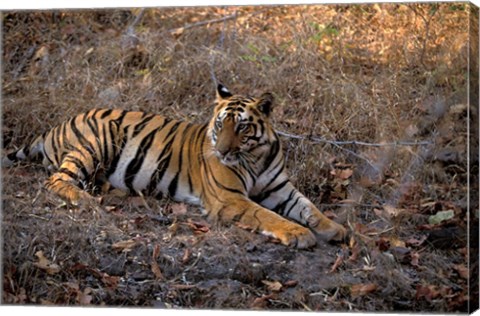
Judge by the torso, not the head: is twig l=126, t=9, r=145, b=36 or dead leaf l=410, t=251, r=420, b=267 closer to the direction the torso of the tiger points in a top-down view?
the dead leaf

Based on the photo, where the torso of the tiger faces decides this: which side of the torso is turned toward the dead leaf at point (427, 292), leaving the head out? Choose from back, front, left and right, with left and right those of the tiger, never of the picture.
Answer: front

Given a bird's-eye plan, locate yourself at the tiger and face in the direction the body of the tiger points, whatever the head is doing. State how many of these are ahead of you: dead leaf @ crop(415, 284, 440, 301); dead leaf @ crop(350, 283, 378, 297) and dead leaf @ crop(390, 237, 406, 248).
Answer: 3

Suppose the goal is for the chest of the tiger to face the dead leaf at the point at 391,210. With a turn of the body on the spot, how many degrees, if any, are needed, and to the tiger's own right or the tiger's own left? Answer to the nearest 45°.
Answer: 0° — it already faces it

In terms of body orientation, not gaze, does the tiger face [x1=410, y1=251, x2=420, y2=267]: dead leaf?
yes

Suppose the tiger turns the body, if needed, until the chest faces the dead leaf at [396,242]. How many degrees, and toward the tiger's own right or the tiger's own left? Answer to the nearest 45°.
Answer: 0° — it already faces it

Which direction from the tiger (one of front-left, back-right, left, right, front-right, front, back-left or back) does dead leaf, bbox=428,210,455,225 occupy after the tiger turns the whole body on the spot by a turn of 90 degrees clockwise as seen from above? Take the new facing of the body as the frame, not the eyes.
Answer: left

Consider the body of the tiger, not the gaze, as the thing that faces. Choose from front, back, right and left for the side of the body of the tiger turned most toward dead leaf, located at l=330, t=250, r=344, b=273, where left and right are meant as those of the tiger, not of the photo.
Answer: front

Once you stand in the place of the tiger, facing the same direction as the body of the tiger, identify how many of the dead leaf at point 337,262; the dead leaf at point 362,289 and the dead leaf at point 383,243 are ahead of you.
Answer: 3

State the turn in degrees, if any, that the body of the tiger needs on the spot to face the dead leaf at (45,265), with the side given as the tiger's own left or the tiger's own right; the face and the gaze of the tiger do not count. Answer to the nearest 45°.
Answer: approximately 90° to the tiger's own right

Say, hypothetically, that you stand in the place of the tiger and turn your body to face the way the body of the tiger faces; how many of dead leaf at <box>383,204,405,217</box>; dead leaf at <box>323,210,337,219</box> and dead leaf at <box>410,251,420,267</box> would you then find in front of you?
3

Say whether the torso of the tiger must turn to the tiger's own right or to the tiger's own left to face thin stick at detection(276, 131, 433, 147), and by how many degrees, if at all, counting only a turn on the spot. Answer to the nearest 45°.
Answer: approximately 45° to the tiger's own left

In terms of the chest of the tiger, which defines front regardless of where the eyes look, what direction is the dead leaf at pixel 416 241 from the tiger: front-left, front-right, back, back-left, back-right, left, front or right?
front

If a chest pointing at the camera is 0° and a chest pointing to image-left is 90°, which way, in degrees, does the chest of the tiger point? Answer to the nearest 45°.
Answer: approximately 315°

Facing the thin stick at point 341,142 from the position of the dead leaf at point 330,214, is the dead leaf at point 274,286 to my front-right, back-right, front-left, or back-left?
back-left

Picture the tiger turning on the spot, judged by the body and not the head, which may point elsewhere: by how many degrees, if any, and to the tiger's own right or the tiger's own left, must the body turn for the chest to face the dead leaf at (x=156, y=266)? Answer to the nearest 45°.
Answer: approximately 45° to the tiger's own right
